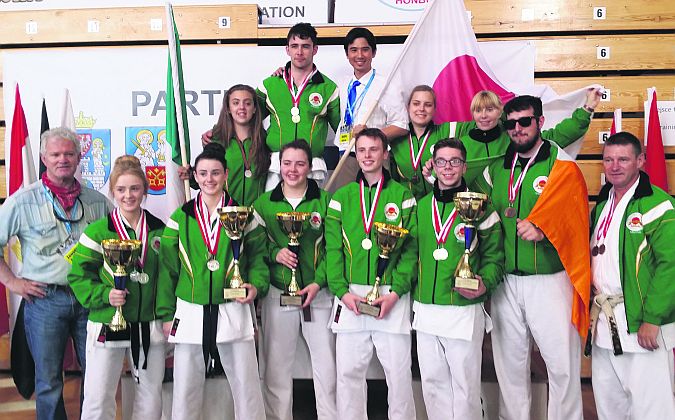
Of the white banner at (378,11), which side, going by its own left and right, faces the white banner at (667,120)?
left

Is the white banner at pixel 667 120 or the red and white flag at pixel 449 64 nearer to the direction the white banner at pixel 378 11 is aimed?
the red and white flag

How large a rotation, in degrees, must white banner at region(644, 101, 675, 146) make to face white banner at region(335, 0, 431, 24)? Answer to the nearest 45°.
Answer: approximately 90° to its right

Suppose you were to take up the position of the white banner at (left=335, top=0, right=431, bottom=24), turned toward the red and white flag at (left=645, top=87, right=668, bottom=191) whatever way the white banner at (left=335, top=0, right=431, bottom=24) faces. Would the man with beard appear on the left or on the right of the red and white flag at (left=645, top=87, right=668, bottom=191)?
right

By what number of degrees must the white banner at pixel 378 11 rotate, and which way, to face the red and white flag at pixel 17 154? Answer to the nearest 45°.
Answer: approximately 45° to its right

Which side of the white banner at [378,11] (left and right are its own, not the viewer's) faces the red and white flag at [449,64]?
front

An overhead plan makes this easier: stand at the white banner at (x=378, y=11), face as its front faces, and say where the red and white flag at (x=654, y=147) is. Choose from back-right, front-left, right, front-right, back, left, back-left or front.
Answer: left

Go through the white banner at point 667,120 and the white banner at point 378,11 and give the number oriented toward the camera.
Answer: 2

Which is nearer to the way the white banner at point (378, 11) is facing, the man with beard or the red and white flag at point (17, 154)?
the man with beard

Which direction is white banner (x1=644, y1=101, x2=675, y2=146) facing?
toward the camera

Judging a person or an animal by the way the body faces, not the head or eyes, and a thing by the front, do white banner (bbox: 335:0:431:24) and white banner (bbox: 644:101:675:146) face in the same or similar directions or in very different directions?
same or similar directions
